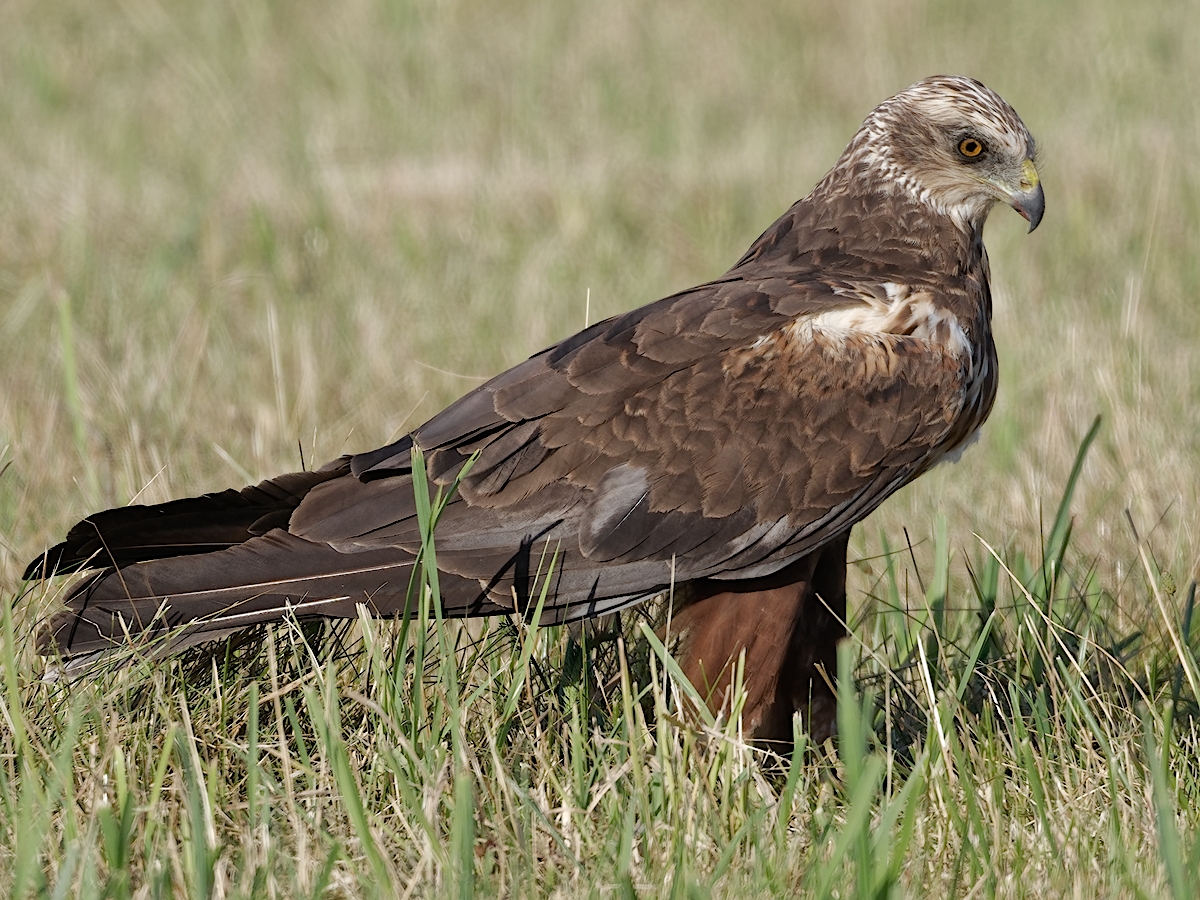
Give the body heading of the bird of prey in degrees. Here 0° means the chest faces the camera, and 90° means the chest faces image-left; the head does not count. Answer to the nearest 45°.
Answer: approximately 270°
